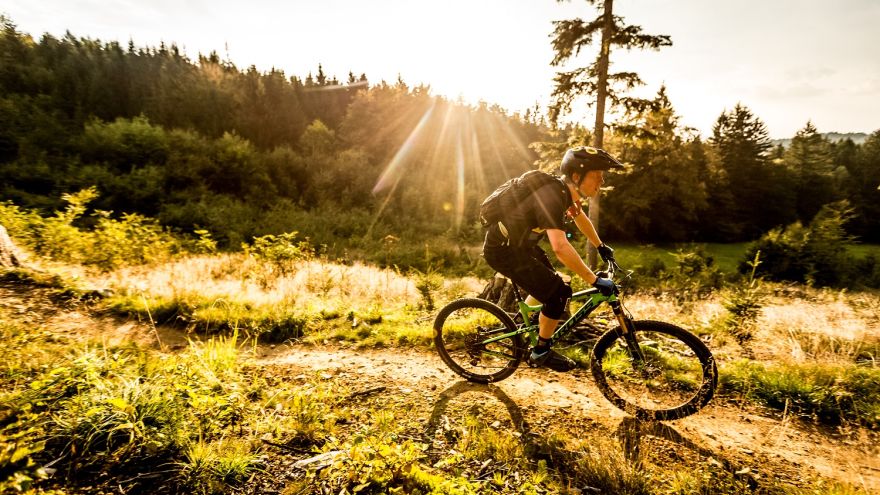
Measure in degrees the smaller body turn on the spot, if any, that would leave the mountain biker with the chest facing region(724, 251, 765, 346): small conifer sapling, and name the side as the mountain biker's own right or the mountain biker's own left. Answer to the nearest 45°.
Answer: approximately 45° to the mountain biker's own left

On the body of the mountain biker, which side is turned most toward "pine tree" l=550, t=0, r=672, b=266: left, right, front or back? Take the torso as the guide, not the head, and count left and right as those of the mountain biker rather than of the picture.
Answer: left

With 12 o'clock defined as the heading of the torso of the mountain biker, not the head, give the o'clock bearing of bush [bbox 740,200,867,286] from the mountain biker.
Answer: The bush is roughly at 10 o'clock from the mountain biker.

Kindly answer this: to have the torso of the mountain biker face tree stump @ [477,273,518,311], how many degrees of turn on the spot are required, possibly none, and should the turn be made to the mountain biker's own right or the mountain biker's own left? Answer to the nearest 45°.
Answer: approximately 90° to the mountain biker's own left

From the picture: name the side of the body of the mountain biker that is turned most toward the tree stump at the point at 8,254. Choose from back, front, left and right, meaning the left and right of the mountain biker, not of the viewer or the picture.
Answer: back

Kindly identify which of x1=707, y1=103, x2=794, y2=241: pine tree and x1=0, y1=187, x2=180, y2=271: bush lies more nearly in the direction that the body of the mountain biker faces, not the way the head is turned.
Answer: the pine tree

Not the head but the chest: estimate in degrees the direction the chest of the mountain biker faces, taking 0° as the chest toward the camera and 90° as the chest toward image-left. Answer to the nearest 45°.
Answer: approximately 270°

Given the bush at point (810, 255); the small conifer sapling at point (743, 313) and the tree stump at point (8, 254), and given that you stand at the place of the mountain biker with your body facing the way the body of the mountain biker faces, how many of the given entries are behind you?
1
